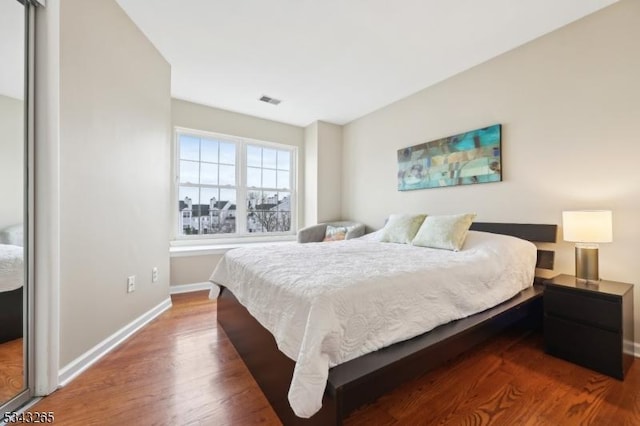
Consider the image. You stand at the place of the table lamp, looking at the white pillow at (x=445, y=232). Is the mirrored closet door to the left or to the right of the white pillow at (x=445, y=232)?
left

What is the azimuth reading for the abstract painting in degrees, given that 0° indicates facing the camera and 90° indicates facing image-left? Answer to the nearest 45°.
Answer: approximately 45°

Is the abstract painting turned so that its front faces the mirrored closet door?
yes

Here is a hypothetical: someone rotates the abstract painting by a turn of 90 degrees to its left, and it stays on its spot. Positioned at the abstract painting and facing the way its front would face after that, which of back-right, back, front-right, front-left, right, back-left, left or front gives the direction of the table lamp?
front
